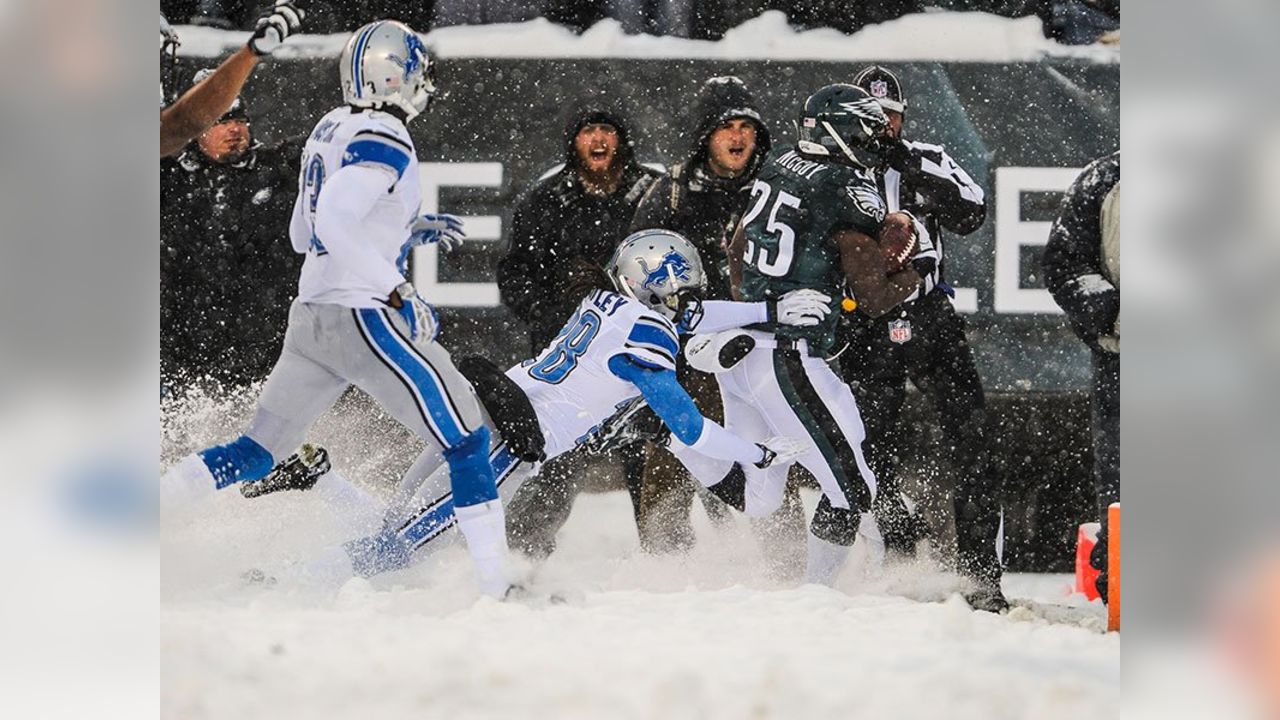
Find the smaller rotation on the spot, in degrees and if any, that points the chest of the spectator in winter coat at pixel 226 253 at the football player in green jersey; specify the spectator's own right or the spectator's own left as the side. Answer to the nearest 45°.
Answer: approximately 90° to the spectator's own left

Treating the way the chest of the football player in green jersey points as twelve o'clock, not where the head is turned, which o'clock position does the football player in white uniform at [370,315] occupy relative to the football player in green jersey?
The football player in white uniform is roughly at 7 o'clock from the football player in green jersey.

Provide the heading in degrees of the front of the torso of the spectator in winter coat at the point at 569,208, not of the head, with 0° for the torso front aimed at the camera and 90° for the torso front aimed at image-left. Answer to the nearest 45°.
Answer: approximately 0°

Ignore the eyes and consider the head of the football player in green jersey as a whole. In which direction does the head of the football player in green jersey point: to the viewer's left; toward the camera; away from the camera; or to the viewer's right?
to the viewer's right

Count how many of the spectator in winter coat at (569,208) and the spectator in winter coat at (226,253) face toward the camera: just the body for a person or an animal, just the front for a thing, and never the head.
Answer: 2

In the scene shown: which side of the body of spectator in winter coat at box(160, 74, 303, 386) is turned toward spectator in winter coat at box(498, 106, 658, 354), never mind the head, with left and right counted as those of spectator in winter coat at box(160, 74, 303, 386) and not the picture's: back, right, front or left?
left

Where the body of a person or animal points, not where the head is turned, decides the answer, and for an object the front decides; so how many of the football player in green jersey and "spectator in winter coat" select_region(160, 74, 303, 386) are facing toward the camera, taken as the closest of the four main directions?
1

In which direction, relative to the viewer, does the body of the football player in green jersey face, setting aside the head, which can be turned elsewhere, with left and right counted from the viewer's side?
facing away from the viewer and to the right of the viewer
